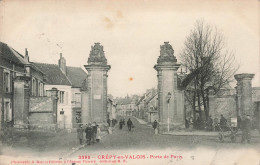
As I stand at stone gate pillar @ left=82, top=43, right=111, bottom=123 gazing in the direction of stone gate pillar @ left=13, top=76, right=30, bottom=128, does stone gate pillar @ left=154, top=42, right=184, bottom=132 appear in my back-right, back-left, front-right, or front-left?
back-left

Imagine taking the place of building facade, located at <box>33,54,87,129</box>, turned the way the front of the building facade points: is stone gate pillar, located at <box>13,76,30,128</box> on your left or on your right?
on your right

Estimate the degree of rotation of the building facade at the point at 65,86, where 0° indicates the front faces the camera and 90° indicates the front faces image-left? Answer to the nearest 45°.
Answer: approximately 315°
